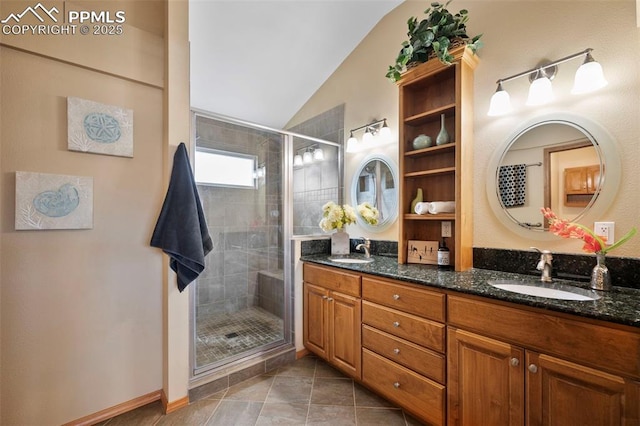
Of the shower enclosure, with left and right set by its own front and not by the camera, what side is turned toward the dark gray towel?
right

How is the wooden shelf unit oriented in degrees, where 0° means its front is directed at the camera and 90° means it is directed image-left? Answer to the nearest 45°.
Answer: approximately 45°

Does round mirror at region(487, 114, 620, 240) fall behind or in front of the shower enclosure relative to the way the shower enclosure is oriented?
in front

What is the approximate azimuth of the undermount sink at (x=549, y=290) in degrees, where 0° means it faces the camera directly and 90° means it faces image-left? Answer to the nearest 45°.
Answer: approximately 45°

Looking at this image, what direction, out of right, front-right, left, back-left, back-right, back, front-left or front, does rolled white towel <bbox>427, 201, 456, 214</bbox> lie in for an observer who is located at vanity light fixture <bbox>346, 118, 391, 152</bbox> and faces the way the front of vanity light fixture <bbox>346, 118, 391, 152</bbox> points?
left

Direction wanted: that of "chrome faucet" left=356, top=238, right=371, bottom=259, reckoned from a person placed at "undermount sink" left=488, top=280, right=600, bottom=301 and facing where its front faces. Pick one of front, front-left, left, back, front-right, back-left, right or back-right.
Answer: front-right

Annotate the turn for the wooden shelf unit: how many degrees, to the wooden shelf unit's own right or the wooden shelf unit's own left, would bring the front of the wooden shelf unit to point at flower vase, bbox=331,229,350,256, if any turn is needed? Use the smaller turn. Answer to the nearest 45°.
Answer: approximately 45° to the wooden shelf unit's own right
